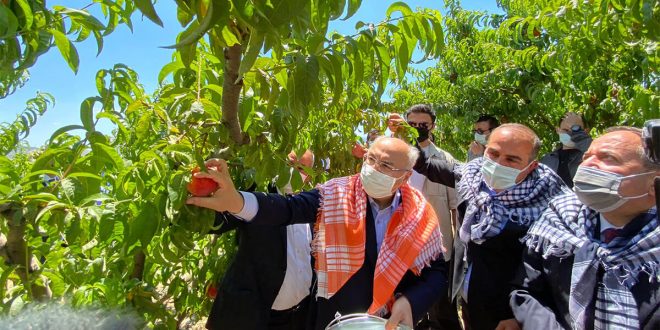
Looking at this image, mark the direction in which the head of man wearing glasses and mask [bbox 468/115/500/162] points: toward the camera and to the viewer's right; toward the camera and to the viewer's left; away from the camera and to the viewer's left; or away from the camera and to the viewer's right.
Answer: toward the camera and to the viewer's left

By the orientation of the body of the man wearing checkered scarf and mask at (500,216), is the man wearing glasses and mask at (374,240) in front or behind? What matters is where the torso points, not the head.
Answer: in front

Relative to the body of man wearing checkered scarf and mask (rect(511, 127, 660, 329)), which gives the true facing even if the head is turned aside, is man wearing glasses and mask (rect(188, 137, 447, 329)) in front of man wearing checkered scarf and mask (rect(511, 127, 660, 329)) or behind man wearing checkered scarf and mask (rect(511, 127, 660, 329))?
in front

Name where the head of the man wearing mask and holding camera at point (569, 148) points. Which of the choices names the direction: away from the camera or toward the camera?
toward the camera

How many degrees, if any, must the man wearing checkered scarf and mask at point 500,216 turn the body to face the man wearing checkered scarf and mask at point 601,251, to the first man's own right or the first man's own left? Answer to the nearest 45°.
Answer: approximately 90° to the first man's own left

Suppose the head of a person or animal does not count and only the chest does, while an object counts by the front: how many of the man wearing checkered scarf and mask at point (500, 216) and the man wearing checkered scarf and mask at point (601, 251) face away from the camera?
0

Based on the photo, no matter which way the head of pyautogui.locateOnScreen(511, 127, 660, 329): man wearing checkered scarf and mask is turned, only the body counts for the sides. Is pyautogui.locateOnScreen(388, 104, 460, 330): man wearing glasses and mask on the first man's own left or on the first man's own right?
on the first man's own right

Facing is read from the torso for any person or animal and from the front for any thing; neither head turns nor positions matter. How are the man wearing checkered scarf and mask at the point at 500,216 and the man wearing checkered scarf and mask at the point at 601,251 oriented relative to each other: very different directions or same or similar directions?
same or similar directions

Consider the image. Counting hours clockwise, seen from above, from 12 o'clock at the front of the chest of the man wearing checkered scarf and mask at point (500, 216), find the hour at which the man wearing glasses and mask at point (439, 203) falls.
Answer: the man wearing glasses and mask at point (439, 203) is roughly at 4 o'clock from the man wearing checkered scarf and mask at point (500, 216).

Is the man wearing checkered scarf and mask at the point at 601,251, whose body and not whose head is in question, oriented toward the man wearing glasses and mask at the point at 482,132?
no

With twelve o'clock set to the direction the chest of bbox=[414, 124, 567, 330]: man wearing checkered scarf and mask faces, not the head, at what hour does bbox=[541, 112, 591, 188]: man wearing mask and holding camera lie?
bbox=[541, 112, 591, 188]: man wearing mask and holding camera is roughly at 5 o'clock from bbox=[414, 124, 567, 330]: man wearing checkered scarf and mask.

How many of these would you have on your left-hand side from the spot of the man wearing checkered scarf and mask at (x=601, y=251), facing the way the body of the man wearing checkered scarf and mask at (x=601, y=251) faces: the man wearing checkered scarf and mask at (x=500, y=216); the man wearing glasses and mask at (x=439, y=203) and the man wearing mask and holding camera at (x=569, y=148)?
0

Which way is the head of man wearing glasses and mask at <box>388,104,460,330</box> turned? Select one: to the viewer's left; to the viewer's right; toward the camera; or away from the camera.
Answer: toward the camera

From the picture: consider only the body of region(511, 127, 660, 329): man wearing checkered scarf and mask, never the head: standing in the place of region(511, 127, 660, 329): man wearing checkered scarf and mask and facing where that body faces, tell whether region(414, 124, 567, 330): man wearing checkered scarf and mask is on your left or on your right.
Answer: on your right

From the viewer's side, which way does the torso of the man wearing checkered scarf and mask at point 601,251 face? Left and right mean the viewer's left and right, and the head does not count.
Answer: facing the viewer and to the left of the viewer

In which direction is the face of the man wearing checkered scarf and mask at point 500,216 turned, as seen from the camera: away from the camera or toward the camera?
toward the camera
